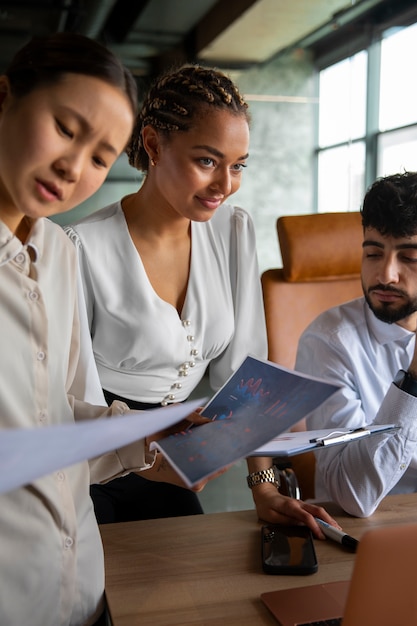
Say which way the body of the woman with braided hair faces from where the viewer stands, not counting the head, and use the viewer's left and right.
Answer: facing the viewer and to the right of the viewer

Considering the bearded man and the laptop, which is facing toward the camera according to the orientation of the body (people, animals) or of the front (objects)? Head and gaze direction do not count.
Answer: the bearded man

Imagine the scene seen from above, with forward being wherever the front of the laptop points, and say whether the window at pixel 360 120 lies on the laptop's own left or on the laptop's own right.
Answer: on the laptop's own right

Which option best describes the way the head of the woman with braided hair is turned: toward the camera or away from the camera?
toward the camera

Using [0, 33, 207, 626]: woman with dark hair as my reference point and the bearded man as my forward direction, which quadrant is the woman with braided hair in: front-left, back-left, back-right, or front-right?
front-left

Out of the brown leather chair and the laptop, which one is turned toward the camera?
the brown leather chair

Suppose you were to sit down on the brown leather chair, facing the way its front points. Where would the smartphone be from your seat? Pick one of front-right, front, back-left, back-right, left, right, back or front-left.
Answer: front

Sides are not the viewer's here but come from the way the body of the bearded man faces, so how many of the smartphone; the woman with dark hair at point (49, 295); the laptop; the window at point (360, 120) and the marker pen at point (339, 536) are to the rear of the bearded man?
1

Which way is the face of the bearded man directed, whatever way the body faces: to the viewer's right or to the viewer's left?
to the viewer's left

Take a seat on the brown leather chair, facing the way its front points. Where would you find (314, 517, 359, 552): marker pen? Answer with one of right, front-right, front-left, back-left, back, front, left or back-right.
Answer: front

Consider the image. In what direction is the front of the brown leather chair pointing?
toward the camera

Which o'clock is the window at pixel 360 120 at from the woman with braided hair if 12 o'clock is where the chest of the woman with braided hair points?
The window is roughly at 8 o'clock from the woman with braided hair.

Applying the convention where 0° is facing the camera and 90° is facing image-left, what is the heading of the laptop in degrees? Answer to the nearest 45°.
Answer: approximately 135°

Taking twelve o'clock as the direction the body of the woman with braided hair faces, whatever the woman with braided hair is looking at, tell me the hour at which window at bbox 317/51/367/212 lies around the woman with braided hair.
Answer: The window is roughly at 8 o'clock from the woman with braided hair.

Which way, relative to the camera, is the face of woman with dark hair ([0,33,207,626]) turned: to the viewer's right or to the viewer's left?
to the viewer's right

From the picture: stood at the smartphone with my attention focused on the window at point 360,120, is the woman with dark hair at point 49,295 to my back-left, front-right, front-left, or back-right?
back-left

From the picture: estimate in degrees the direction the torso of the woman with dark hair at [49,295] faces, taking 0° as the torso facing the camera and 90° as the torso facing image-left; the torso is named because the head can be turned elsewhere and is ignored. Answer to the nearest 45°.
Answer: approximately 315°

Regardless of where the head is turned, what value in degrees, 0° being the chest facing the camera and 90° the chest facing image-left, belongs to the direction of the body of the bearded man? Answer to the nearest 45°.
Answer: approximately 0°

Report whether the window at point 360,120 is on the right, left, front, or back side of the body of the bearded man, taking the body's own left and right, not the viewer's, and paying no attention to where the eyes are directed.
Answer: back

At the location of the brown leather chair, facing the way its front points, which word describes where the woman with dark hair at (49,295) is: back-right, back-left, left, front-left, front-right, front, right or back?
front
